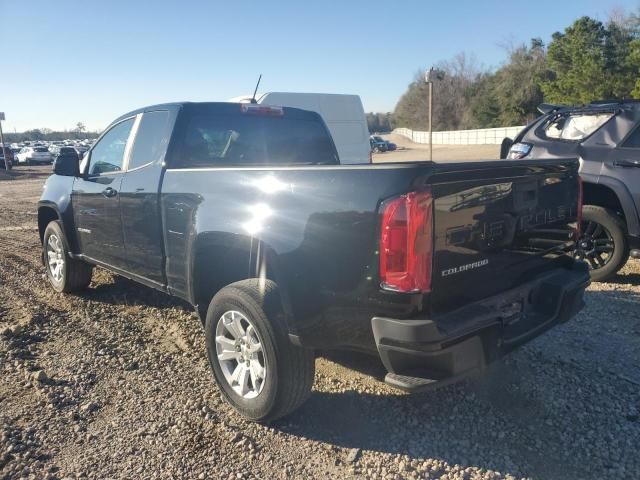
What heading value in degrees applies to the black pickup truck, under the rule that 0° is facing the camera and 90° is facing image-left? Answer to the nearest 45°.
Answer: approximately 135°

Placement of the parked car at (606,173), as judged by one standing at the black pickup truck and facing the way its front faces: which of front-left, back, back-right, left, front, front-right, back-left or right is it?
right

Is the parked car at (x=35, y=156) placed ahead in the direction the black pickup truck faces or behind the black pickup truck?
ahead
